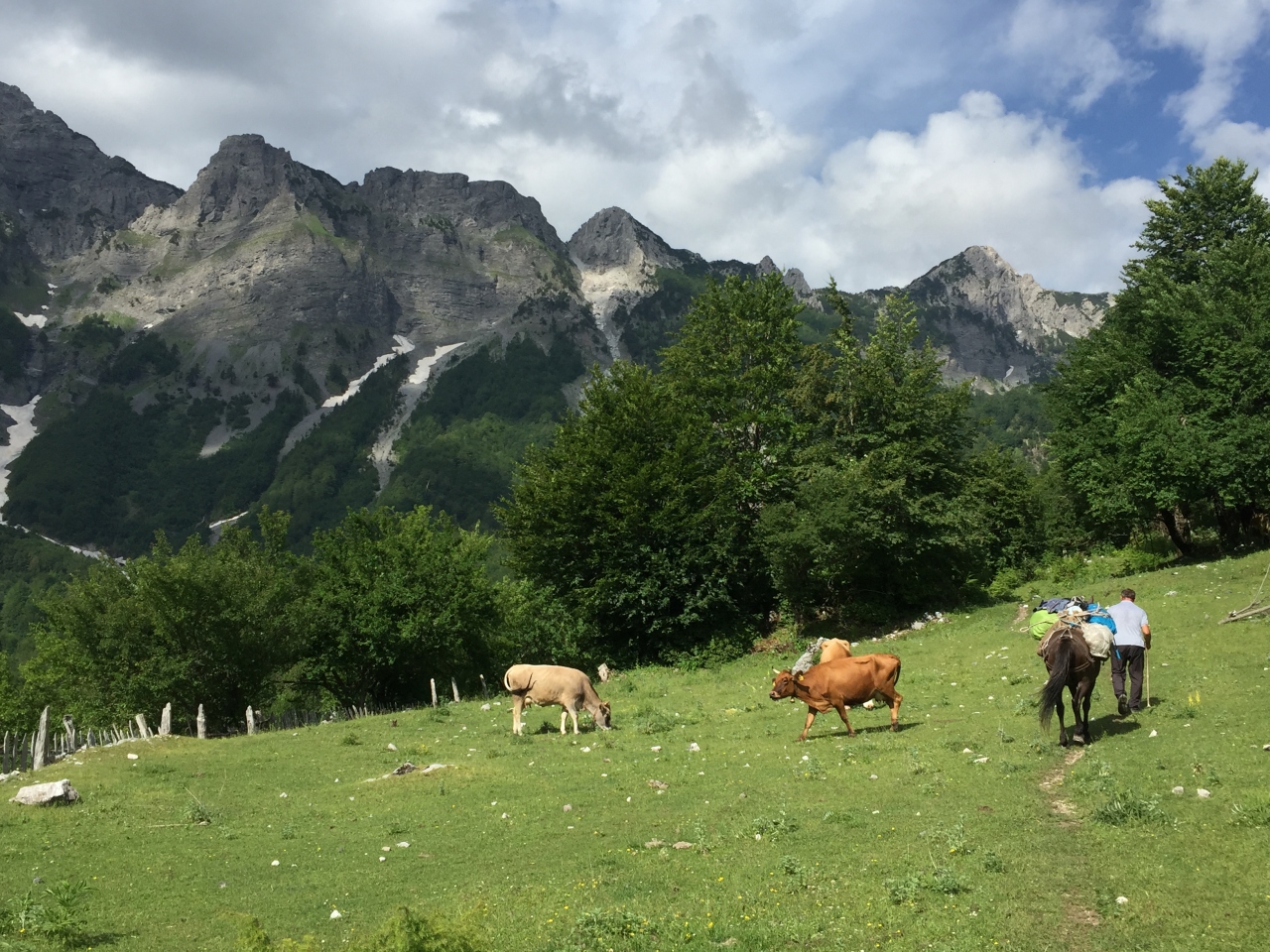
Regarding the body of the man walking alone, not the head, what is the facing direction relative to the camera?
away from the camera

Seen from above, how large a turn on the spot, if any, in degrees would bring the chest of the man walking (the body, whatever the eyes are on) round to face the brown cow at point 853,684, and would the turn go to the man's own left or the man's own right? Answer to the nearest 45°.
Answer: approximately 90° to the man's own left

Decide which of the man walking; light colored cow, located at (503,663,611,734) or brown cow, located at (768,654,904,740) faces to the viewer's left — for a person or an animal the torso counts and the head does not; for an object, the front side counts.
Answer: the brown cow

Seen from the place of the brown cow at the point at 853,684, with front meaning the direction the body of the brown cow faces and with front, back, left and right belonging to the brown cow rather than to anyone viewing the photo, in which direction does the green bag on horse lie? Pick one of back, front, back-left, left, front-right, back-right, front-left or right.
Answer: back

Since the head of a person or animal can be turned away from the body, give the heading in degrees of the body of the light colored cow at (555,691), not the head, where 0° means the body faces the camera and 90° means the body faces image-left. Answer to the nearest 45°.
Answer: approximately 270°

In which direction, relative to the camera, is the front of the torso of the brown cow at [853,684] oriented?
to the viewer's left

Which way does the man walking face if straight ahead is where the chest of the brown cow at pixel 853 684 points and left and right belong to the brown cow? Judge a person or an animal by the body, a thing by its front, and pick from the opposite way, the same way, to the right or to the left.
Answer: to the right

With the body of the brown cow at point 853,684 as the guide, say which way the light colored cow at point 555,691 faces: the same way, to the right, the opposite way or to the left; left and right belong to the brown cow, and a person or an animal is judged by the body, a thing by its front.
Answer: the opposite way

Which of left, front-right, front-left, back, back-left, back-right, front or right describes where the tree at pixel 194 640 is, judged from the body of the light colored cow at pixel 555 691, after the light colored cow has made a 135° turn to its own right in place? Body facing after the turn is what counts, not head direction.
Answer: right

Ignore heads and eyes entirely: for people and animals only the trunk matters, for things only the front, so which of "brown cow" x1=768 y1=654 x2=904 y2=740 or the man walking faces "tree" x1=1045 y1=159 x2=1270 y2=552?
the man walking

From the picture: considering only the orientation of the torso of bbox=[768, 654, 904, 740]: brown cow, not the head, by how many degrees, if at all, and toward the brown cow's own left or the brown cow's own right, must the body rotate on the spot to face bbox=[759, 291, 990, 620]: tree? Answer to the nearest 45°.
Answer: approximately 90° to the brown cow's own right
